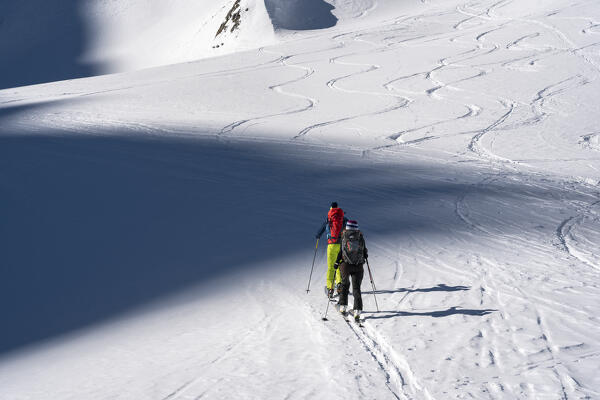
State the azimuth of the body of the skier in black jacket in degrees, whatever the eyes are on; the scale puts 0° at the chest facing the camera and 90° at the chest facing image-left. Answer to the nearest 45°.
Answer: approximately 180°
